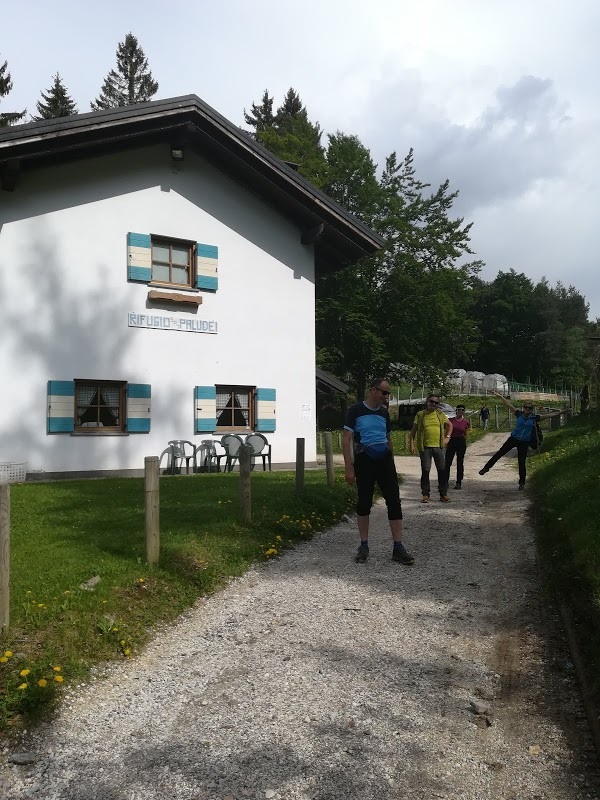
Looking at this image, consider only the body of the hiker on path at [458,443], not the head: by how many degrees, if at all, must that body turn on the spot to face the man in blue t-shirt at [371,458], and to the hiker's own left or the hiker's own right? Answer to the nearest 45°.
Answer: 0° — they already face them

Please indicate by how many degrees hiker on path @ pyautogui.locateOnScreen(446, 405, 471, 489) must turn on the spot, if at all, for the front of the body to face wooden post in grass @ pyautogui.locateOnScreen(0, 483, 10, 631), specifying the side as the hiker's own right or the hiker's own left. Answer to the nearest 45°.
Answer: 0° — they already face it

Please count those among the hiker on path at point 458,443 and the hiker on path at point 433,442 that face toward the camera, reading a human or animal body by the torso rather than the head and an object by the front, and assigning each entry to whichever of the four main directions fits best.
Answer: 2

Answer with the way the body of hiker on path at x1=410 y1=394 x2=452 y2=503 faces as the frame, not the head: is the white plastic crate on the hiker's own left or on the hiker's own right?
on the hiker's own right

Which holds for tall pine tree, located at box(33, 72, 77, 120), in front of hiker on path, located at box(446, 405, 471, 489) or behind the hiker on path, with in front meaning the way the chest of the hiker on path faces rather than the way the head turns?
behind

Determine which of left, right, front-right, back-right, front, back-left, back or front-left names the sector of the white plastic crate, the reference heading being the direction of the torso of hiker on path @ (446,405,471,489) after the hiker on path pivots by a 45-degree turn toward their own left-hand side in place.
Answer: back-right

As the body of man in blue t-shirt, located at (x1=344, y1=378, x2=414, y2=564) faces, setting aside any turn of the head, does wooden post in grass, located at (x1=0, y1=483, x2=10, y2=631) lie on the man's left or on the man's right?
on the man's right

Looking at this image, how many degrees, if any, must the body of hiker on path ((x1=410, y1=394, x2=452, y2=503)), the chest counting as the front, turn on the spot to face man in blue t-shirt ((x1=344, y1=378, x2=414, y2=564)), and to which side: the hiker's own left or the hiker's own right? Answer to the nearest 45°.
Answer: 0° — they already face them

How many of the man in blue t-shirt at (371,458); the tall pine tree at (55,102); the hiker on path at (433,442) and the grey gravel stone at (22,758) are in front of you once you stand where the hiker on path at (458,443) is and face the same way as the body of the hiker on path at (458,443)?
3

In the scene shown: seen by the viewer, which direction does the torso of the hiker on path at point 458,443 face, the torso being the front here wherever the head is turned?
toward the camera

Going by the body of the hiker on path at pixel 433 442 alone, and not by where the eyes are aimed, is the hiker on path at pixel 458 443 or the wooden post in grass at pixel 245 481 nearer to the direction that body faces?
the wooden post in grass
